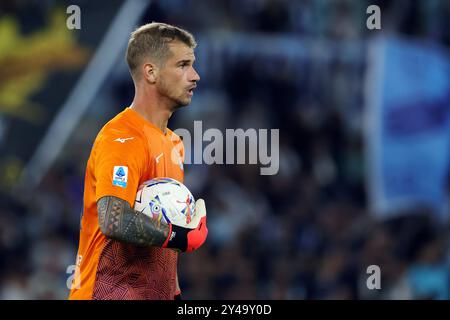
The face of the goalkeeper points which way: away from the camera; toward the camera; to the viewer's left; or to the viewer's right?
to the viewer's right

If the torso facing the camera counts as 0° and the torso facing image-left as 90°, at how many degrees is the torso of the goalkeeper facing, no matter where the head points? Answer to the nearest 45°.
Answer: approximately 270°
